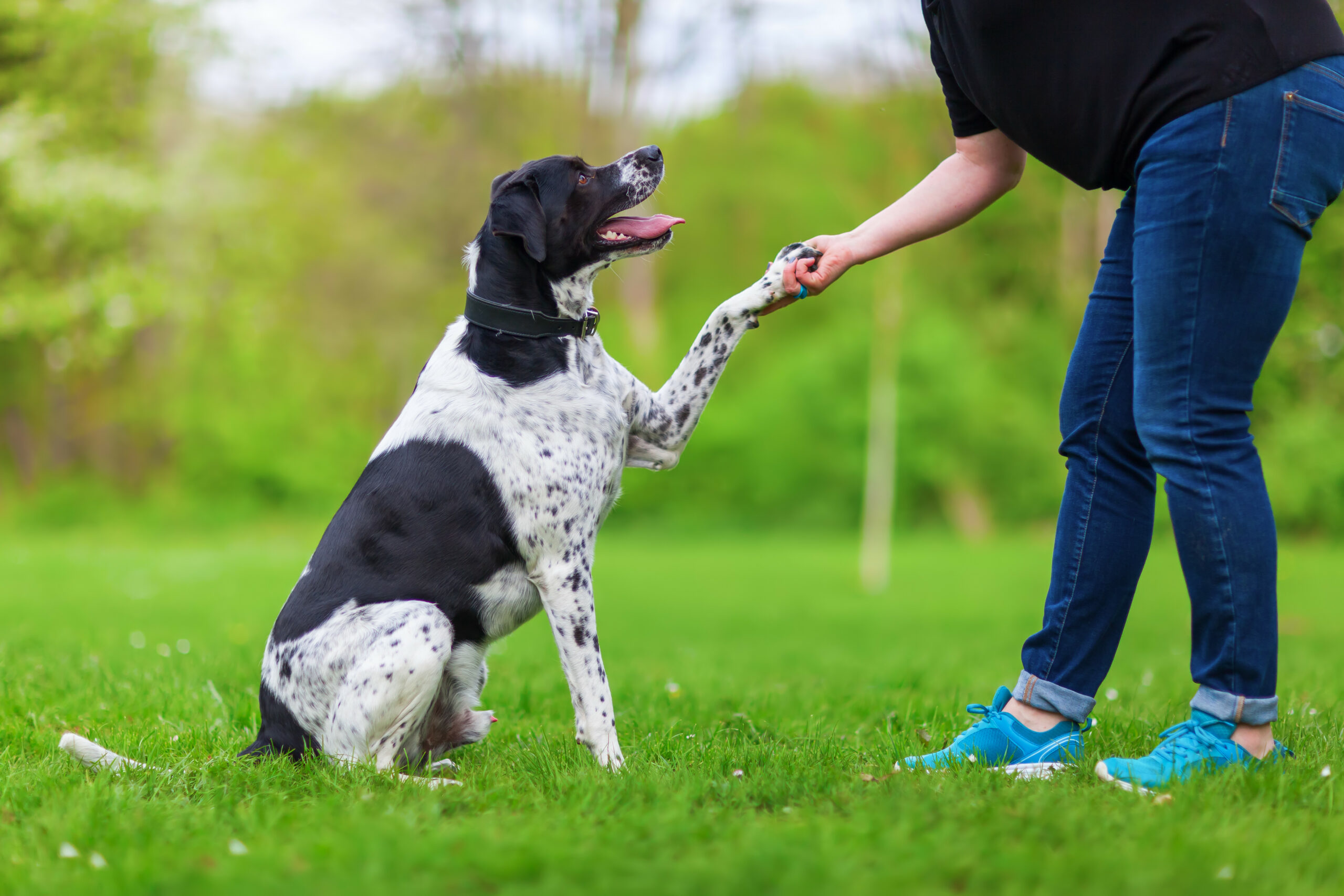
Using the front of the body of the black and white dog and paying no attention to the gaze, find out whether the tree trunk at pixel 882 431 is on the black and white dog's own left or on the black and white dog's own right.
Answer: on the black and white dog's own left

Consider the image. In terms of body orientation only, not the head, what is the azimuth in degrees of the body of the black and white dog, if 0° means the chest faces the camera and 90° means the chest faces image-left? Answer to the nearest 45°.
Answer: approximately 270°
